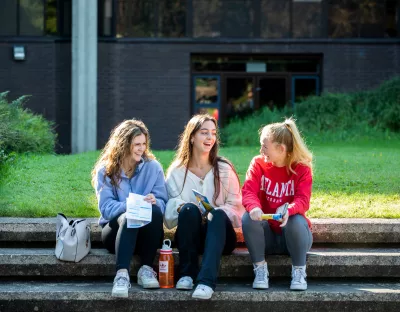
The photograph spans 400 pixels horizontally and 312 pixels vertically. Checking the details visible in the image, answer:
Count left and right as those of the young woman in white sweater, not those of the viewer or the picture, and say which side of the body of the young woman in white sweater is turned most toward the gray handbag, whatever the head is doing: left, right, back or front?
right

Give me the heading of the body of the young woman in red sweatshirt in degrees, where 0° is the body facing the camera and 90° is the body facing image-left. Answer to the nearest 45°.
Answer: approximately 0°

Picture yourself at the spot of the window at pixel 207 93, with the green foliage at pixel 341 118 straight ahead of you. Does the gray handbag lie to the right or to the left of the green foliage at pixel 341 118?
right

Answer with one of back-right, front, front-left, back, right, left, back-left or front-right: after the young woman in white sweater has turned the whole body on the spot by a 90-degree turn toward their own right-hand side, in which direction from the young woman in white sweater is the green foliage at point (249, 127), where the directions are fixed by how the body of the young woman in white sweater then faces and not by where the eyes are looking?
right

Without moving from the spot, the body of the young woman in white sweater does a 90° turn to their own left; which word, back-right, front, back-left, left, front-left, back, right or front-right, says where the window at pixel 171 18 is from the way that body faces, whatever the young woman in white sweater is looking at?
left

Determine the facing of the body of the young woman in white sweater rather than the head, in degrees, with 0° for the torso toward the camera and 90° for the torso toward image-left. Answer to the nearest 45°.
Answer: approximately 0°

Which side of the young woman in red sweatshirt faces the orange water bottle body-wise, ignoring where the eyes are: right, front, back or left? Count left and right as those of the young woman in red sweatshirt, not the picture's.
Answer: right

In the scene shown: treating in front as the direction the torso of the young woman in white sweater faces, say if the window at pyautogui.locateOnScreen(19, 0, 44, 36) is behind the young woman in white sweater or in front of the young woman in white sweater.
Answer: behind

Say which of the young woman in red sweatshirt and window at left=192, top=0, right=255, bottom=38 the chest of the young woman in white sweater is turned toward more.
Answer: the young woman in red sweatshirt
